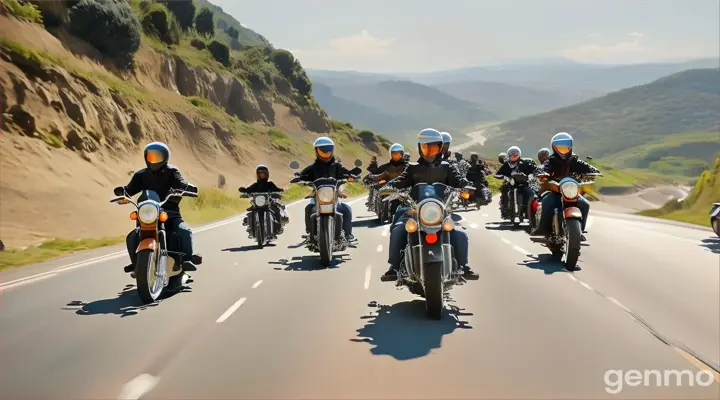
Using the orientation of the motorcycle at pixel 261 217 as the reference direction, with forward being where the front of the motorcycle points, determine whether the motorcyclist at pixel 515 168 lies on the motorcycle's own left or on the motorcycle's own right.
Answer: on the motorcycle's own left

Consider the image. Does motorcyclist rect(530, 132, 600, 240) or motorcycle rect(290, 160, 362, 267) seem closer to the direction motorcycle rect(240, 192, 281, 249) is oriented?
the motorcycle

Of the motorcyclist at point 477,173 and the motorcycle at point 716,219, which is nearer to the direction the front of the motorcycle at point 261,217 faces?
the motorcycle

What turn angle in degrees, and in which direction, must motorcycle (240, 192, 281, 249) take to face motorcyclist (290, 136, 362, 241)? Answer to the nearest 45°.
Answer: approximately 45° to its left

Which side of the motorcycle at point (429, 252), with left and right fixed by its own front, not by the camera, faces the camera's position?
front

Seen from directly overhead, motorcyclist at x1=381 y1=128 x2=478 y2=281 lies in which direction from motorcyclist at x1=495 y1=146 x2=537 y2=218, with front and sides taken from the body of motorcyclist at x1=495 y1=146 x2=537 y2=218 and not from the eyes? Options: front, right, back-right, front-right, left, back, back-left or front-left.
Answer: front

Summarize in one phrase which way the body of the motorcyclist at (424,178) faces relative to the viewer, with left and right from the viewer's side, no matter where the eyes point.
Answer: facing the viewer

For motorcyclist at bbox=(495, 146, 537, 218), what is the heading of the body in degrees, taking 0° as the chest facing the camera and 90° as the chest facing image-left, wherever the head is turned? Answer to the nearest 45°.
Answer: approximately 0°

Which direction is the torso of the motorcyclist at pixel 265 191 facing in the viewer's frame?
toward the camera

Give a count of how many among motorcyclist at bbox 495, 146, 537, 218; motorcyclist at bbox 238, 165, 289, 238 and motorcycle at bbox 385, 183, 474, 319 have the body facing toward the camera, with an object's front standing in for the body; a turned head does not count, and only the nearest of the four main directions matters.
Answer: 3
